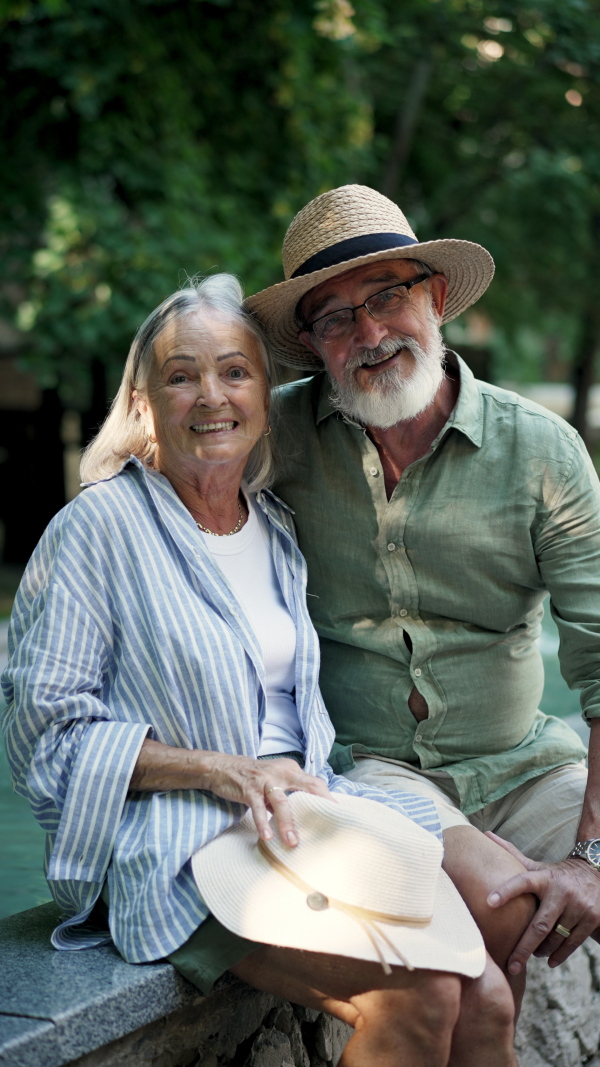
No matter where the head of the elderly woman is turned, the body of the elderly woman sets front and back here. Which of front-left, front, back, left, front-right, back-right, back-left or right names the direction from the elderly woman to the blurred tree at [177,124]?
back-left

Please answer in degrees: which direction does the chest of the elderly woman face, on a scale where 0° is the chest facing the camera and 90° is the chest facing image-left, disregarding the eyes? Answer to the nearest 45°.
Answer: approximately 315°

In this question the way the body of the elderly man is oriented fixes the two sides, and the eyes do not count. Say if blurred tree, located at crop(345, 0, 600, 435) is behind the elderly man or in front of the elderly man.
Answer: behind

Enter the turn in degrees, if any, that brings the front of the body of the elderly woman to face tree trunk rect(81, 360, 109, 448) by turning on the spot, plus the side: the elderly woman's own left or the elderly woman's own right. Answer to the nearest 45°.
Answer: approximately 135° to the elderly woman's own left

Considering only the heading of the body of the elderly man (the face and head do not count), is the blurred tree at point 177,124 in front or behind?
behind

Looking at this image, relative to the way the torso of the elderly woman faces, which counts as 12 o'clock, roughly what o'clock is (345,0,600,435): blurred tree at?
The blurred tree is roughly at 8 o'clock from the elderly woman.

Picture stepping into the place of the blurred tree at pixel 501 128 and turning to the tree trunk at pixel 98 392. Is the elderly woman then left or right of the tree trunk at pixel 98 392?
left
